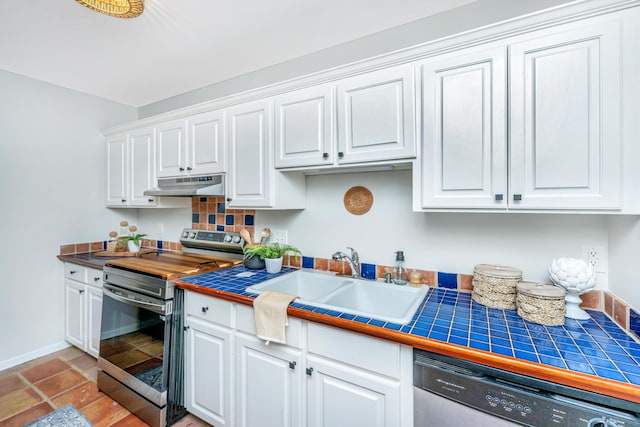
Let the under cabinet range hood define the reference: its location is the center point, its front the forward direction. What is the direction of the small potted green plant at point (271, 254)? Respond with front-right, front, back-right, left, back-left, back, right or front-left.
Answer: left

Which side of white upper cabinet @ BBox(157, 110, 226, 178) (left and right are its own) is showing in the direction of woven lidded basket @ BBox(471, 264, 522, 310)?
left

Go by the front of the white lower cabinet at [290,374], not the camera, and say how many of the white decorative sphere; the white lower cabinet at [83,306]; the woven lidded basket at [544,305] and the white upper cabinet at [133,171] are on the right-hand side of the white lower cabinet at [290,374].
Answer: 2

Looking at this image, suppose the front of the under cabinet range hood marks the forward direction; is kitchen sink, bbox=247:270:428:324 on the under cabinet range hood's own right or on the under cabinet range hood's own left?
on the under cabinet range hood's own left

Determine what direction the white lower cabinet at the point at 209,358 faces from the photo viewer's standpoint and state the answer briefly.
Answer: facing the viewer and to the left of the viewer

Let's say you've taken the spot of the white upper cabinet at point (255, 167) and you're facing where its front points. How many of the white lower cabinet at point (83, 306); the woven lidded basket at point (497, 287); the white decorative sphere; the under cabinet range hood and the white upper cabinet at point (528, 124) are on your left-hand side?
3

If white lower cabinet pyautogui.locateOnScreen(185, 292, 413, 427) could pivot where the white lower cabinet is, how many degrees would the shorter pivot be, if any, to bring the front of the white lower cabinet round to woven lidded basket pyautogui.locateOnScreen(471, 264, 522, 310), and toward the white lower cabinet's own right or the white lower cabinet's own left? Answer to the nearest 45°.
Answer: approximately 135° to the white lower cabinet's own left

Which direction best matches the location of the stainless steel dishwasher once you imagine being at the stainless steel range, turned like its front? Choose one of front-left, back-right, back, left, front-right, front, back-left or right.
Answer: left

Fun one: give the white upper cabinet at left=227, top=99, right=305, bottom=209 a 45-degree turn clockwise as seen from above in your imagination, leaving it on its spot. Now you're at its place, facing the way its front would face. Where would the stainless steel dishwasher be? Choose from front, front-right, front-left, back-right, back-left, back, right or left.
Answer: back-left

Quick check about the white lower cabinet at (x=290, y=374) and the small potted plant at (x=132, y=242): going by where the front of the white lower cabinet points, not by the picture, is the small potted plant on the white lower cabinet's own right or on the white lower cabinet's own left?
on the white lower cabinet's own right

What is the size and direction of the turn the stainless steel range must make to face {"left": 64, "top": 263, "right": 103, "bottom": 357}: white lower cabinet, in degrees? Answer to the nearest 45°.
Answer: approximately 90° to its right

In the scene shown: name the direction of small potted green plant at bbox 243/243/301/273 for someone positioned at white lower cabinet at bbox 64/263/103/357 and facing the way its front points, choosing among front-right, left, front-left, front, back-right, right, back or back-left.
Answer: left

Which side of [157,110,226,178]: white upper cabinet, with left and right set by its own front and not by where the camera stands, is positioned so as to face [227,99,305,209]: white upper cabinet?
left
